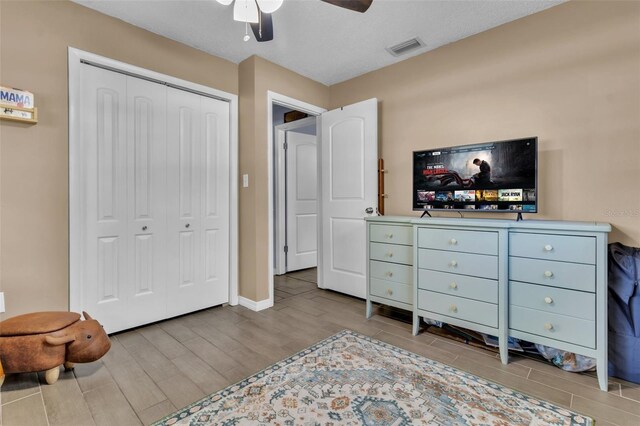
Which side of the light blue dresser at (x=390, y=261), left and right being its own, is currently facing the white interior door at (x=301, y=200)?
right

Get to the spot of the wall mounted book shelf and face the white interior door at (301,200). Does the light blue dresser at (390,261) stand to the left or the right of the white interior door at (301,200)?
right

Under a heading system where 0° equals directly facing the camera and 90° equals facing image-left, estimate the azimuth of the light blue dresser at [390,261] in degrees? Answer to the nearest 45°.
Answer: approximately 45°

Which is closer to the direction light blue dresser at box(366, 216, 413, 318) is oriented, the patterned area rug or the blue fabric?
the patterned area rug

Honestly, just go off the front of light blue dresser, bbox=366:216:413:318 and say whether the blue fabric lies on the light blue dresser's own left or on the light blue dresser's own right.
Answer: on the light blue dresser's own left
